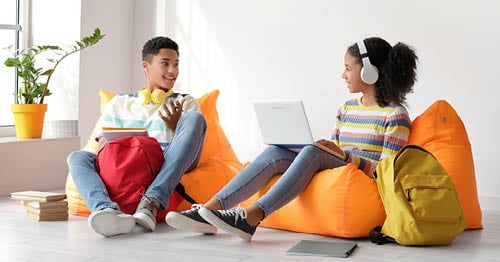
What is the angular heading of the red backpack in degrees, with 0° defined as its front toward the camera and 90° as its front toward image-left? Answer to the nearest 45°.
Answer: approximately 45°

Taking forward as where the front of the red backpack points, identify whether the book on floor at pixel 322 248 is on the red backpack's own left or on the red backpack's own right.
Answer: on the red backpack's own left

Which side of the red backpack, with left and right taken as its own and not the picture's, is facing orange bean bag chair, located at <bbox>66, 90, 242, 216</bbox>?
back

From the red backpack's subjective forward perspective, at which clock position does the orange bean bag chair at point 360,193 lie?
The orange bean bag chair is roughly at 8 o'clock from the red backpack.

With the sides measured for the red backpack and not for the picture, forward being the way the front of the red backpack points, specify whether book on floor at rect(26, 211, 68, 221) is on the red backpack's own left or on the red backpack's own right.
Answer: on the red backpack's own right

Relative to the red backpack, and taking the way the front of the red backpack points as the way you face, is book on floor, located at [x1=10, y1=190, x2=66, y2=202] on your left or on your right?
on your right

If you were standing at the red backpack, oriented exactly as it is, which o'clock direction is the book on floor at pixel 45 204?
The book on floor is roughly at 2 o'clock from the red backpack.

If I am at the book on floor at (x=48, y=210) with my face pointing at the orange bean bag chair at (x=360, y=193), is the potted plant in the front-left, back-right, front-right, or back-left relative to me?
back-left

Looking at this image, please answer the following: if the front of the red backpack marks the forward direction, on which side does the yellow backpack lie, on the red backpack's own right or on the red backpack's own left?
on the red backpack's own left
